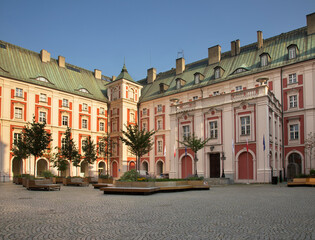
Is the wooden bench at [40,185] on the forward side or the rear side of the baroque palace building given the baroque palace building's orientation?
on the forward side

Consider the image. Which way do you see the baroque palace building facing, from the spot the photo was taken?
facing the viewer and to the left of the viewer

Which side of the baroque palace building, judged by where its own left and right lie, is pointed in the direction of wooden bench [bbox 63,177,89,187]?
front
